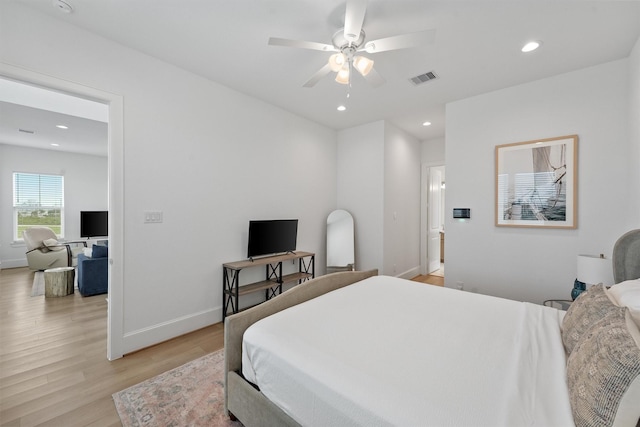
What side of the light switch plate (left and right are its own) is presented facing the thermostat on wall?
left

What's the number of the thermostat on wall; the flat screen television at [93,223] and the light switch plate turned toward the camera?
3

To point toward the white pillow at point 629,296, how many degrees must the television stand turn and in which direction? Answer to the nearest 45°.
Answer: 0° — it already faces it

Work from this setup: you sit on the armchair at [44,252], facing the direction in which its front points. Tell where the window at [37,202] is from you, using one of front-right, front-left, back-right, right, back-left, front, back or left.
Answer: back-left

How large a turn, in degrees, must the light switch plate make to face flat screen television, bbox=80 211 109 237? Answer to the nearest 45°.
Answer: approximately 180°

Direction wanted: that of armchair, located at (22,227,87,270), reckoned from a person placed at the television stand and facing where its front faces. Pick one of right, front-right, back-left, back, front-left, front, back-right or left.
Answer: back

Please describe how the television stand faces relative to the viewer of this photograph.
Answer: facing the viewer and to the right of the viewer

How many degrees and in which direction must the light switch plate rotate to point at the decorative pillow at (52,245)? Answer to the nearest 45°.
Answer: approximately 180°

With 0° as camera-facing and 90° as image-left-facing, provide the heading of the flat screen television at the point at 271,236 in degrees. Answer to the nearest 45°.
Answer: approximately 315°

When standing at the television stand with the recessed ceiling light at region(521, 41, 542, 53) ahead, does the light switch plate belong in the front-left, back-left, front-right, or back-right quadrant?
back-right

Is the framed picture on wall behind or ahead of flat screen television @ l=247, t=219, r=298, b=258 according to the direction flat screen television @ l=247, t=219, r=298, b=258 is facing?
ahead
